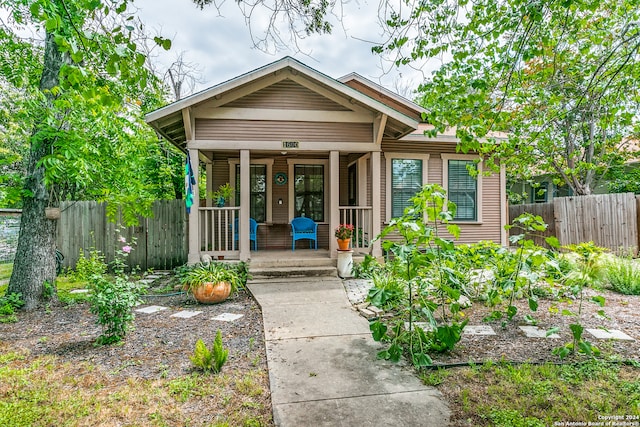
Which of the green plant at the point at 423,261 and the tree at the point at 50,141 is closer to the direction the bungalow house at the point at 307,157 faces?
the green plant

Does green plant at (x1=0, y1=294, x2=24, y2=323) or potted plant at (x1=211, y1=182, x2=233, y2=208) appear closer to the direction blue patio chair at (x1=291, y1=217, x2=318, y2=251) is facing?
the green plant

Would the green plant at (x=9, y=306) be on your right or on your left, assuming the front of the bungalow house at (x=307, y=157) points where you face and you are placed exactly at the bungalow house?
on your right

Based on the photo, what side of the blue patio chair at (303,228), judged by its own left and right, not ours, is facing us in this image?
front

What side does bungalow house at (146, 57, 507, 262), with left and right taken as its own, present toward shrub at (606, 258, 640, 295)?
left

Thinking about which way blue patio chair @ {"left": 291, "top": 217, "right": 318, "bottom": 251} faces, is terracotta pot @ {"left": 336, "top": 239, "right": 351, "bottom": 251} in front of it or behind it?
in front

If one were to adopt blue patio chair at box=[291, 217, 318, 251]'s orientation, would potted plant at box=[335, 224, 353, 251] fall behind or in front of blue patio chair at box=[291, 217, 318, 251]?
in front

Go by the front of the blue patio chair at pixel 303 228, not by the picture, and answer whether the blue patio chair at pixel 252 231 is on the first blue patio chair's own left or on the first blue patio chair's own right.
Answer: on the first blue patio chair's own right

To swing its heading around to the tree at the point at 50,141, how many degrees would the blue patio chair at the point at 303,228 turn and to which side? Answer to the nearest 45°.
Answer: approximately 45° to its right

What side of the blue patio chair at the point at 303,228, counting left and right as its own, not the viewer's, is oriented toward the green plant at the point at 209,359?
front

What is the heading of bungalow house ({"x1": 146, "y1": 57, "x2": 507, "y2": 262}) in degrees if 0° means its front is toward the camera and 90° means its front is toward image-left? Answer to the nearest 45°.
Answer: approximately 0°
